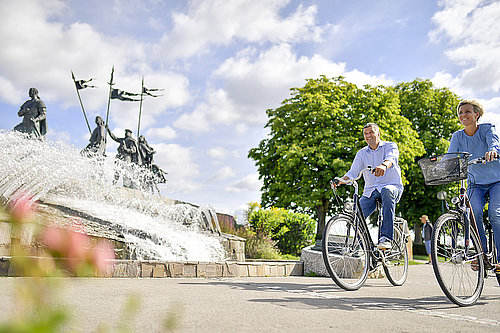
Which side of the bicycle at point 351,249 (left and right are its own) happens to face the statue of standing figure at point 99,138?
right

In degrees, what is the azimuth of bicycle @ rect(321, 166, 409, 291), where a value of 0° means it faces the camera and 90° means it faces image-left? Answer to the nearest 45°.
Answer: approximately 45°

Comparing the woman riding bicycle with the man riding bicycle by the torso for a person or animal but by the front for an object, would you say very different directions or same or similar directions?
same or similar directions

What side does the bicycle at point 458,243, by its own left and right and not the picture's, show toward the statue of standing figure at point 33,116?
right

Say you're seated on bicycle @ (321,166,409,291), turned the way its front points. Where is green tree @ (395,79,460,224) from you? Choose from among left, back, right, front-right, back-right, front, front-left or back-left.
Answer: back-right

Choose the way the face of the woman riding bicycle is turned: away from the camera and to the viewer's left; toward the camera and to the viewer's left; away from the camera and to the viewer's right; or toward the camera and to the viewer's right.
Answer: toward the camera and to the viewer's left

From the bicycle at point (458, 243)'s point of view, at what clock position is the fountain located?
The fountain is roughly at 2 o'clock from the bicycle.

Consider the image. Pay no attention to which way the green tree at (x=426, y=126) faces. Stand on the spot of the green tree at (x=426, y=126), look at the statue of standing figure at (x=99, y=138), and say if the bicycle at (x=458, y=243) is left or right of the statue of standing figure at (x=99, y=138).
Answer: left

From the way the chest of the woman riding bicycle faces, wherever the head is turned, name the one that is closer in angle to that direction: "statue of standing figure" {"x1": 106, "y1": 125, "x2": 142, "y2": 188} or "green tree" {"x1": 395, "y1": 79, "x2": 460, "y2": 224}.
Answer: the statue of standing figure

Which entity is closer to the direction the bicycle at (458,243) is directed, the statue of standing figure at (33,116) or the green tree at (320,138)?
the statue of standing figure

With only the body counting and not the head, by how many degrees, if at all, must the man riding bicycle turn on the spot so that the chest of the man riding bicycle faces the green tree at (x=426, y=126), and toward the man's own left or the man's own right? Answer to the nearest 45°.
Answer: approximately 135° to the man's own right

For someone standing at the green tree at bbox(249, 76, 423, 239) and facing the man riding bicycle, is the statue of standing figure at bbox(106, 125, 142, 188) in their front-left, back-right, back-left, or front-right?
front-right

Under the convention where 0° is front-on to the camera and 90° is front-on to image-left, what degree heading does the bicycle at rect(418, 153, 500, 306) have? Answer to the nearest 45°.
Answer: approximately 45°
